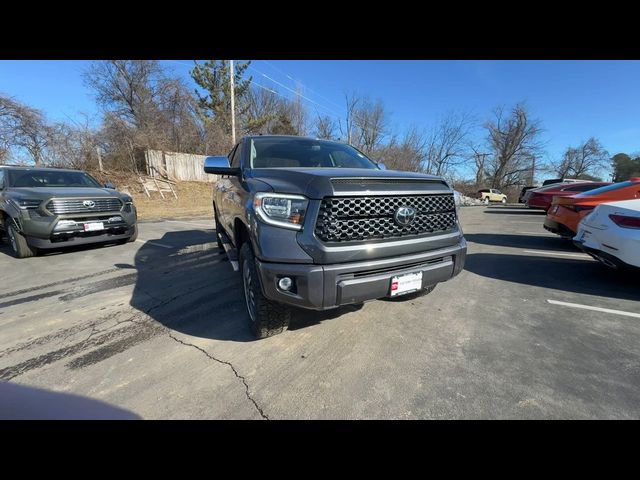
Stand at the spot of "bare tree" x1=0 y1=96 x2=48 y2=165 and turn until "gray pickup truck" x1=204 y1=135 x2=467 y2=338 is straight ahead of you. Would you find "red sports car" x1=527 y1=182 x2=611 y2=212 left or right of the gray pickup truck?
left

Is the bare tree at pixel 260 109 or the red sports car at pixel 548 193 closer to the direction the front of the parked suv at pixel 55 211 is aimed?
the red sports car

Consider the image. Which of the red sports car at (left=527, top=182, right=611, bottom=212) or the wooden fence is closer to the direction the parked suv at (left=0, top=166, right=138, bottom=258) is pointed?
the red sports car

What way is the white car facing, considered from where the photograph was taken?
facing away from the viewer and to the right of the viewer

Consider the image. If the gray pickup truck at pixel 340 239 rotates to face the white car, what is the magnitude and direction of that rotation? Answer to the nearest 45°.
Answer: approximately 90° to its left

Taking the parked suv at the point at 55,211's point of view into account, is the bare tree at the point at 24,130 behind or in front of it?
behind

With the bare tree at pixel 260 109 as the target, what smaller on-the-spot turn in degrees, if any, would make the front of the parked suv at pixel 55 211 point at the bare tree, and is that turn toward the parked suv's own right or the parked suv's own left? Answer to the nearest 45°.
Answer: approximately 90° to the parked suv's own left
